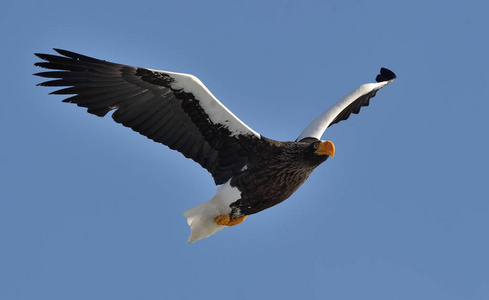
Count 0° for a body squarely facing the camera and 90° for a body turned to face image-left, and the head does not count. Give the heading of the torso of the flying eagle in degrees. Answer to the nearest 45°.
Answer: approximately 315°
